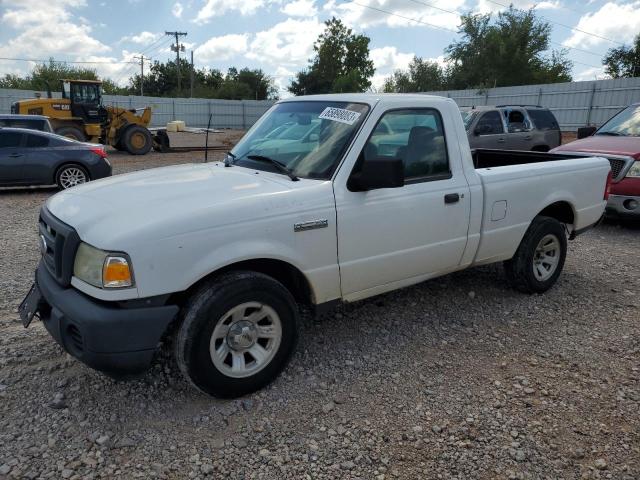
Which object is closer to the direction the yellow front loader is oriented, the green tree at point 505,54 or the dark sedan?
the green tree

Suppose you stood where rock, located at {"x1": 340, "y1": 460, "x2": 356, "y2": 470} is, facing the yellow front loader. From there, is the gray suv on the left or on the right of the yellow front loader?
right

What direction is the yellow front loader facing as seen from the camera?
to the viewer's right

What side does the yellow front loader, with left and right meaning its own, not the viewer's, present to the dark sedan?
right

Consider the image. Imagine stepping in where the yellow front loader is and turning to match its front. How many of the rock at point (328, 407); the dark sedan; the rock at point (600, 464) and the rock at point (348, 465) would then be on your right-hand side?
4

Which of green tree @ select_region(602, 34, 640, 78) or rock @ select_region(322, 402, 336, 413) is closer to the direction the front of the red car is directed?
the rock

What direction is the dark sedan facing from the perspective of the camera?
to the viewer's left

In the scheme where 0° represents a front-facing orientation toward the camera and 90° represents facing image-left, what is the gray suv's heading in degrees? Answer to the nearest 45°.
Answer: approximately 45°

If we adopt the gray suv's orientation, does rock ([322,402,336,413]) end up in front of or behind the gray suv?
in front

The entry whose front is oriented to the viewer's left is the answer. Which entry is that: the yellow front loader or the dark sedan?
the dark sedan

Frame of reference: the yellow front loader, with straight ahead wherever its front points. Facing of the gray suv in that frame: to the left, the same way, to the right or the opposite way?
the opposite way

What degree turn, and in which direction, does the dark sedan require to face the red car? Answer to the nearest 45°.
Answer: approximately 135° to its left
